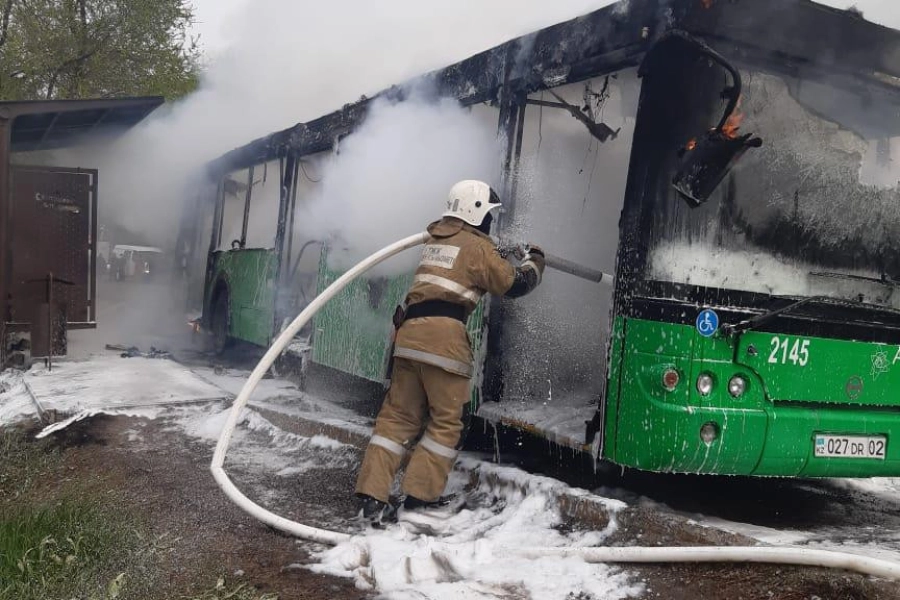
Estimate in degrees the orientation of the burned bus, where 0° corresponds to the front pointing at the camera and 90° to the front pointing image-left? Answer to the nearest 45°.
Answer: approximately 315°

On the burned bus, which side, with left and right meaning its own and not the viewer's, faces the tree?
back

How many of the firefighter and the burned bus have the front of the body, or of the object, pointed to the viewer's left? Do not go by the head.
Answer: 0

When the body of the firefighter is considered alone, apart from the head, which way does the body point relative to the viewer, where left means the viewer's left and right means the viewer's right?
facing away from the viewer and to the right of the viewer

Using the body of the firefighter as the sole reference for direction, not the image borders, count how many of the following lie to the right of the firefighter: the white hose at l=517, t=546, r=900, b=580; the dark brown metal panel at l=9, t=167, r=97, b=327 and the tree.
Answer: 1

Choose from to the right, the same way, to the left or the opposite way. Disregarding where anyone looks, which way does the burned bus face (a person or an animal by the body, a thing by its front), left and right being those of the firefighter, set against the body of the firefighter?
to the right

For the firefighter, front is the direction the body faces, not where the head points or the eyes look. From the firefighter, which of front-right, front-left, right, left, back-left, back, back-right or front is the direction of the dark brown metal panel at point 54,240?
left

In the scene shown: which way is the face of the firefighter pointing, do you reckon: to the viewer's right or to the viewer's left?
to the viewer's right

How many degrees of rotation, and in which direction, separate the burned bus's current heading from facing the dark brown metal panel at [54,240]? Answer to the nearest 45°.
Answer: approximately 180°

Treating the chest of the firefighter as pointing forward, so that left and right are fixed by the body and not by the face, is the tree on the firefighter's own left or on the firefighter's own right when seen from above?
on the firefighter's own left
